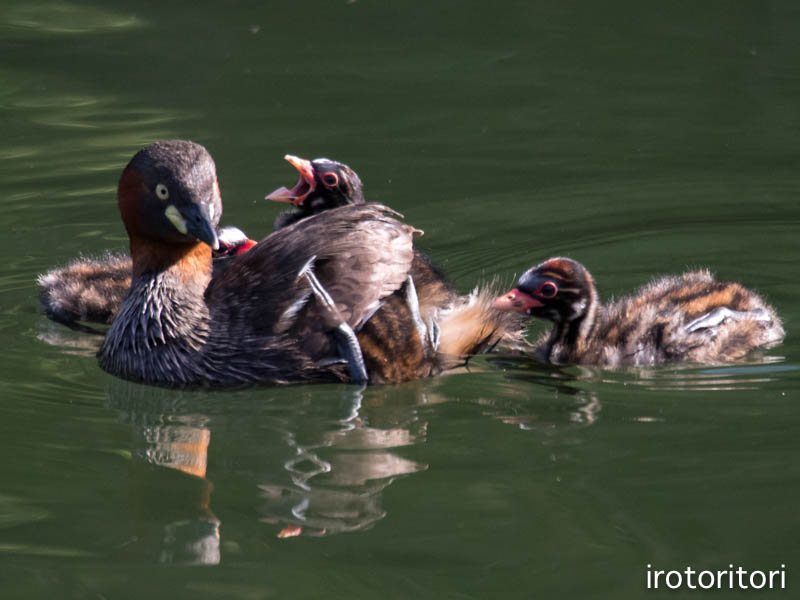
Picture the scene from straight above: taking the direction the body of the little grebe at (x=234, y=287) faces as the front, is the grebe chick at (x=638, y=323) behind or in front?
behind

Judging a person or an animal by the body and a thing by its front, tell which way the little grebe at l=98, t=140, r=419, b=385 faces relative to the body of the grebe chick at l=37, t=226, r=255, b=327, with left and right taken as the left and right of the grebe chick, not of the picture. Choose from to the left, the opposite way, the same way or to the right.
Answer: the opposite way

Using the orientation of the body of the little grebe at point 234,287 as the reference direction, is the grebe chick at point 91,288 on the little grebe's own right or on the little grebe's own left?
on the little grebe's own right

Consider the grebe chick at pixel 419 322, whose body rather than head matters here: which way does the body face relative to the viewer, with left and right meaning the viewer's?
facing to the left of the viewer

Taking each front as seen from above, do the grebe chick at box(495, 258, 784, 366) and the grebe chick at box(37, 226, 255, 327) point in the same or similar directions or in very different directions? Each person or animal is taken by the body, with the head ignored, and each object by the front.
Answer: very different directions

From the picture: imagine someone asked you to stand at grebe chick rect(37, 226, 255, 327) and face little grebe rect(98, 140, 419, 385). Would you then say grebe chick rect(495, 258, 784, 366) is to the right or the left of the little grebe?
left

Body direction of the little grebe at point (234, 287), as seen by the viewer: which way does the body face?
to the viewer's left

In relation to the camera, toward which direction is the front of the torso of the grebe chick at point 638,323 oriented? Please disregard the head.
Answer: to the viewer's left

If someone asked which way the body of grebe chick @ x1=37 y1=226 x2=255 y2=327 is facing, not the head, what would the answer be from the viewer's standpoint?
to the viewer's right
